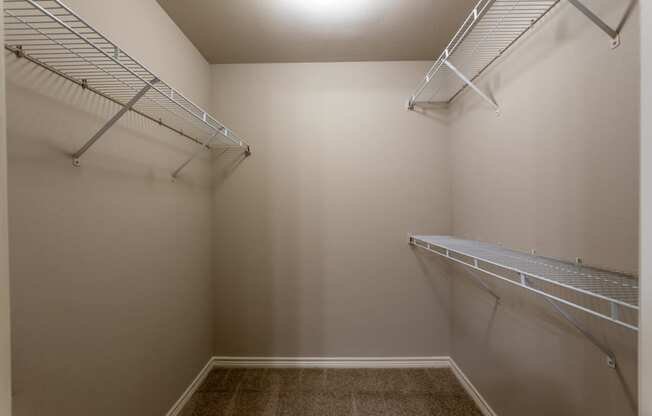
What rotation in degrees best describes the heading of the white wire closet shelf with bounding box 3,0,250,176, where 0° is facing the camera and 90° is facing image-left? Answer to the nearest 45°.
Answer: approximately 270°

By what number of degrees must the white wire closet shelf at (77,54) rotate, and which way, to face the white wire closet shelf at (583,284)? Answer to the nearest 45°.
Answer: approximately 45° to its right

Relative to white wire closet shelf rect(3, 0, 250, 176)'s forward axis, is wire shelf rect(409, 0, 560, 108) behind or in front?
in front

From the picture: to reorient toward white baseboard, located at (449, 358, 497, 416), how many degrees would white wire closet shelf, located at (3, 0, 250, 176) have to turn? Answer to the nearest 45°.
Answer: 0° — it already faces it
